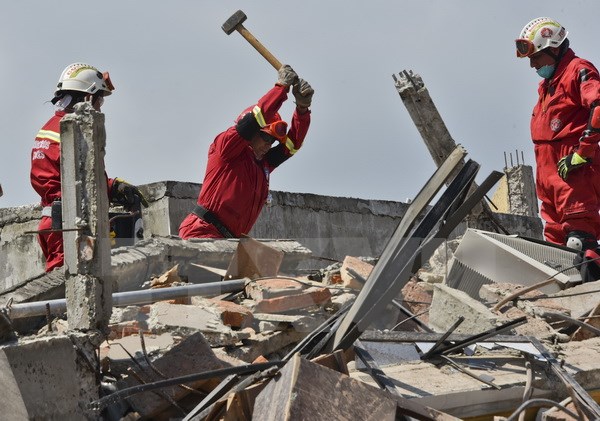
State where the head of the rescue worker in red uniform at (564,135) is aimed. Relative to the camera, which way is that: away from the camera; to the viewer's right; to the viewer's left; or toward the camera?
to the viewer's left

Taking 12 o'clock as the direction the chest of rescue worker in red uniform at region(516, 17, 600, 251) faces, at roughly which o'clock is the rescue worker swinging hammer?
The rescue worker swinging hammer is roughly at 1 o'clock from the rescue worker in red uniform.

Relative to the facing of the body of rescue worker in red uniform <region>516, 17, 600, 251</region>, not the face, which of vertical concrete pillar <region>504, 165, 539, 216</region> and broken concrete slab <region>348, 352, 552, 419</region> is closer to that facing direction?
the broken concrete slab

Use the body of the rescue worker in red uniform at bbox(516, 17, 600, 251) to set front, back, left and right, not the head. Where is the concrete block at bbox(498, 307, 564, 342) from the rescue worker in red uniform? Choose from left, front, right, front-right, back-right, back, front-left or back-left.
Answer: front-left

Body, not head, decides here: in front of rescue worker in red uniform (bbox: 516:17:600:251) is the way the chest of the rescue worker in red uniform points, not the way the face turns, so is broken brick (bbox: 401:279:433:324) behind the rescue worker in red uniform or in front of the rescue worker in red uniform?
in front

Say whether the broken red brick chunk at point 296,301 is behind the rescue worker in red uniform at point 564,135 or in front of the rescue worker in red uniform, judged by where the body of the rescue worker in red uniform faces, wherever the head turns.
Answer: in front

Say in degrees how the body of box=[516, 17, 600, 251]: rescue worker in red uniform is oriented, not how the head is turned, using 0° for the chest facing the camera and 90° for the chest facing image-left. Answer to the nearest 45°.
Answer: approximately 45°

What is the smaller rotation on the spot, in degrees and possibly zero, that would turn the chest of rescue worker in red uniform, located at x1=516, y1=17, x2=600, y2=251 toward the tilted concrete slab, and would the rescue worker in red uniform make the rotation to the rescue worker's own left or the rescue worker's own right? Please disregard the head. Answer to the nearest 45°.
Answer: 0° — they already face it

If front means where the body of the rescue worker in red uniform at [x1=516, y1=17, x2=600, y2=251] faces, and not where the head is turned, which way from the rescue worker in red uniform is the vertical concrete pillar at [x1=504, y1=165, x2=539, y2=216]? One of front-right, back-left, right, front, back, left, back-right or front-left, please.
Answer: back-right

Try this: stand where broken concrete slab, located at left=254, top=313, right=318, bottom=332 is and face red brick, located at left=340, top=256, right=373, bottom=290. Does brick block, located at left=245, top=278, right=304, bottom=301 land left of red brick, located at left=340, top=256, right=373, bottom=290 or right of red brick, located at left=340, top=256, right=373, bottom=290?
left

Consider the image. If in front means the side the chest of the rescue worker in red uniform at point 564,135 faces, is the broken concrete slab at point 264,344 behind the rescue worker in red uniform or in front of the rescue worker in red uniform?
in front

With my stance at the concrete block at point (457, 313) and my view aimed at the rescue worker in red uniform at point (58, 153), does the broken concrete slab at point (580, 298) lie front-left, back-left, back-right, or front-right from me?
back-right
